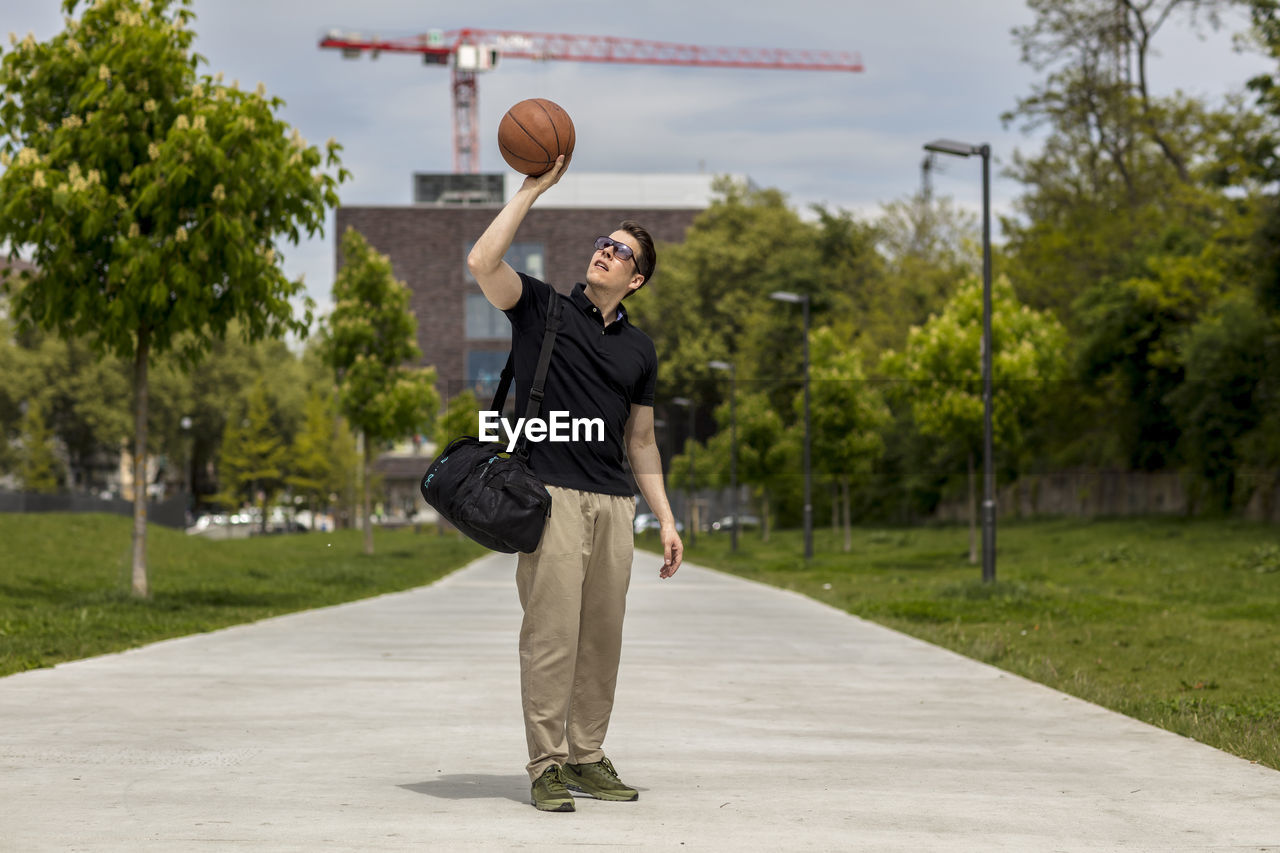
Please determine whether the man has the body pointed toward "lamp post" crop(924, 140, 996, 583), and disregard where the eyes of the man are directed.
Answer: no

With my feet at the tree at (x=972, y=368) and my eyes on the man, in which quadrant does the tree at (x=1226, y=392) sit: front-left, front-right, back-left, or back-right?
back-left

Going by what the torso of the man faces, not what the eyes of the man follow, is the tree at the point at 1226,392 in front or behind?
behind

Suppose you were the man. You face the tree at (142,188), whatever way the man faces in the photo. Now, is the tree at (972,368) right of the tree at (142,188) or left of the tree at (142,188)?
right

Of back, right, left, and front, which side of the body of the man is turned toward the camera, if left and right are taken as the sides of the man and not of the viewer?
front

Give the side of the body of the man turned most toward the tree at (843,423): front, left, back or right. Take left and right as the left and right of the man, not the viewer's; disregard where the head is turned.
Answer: back

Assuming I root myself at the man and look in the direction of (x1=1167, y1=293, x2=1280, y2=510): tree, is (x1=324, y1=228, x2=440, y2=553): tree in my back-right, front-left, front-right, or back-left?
front-left

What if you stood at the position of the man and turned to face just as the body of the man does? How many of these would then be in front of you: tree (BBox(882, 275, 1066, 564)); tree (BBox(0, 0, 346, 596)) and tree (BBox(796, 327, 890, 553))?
0

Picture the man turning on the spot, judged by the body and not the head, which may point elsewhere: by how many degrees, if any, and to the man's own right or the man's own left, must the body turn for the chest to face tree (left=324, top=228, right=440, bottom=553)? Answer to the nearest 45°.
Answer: approximately 180°

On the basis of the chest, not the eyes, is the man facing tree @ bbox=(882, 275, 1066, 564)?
no

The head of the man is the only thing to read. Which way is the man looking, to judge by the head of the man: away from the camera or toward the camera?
toward the camera
